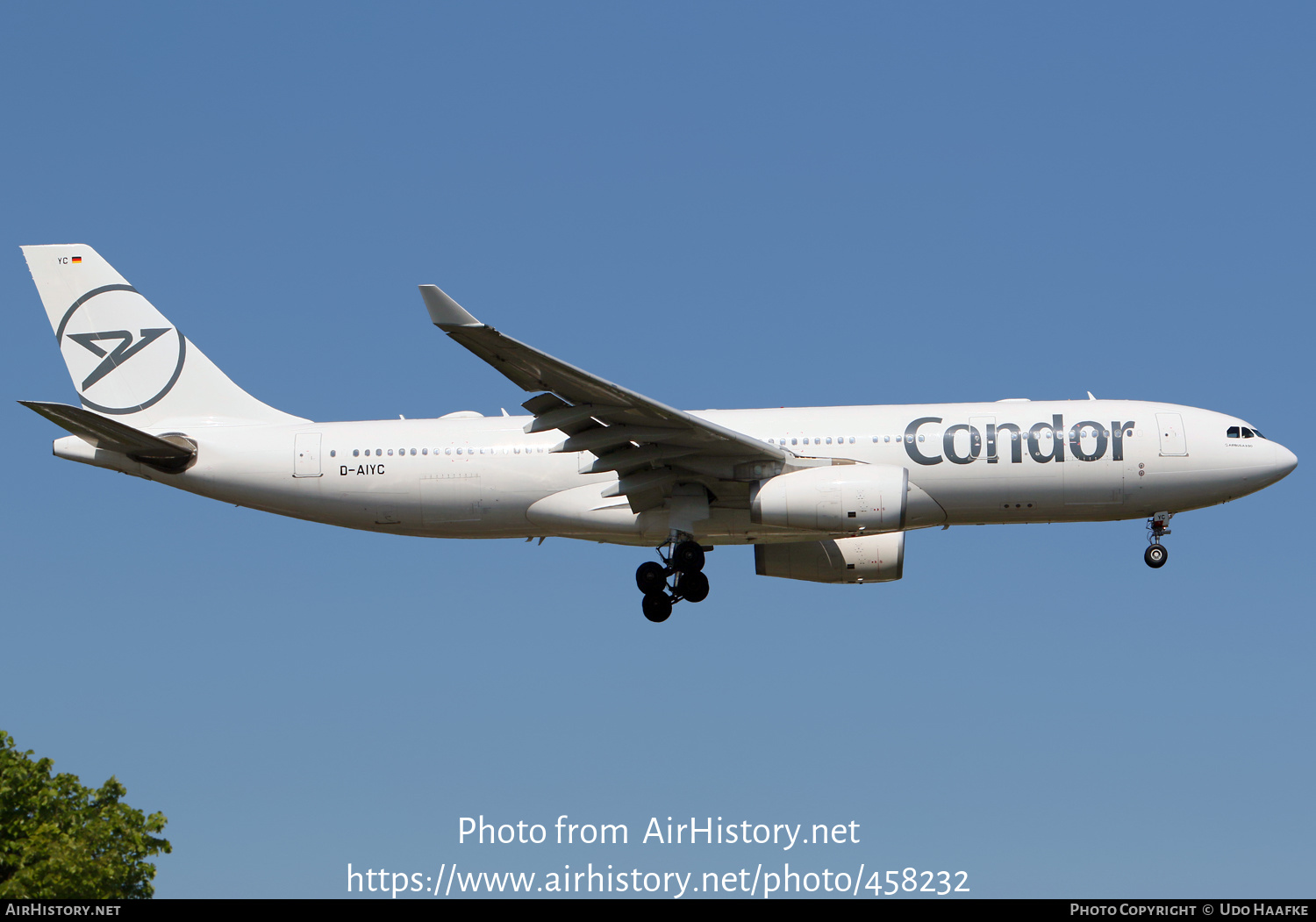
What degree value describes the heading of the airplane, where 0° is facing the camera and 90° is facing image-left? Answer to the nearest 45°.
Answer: approximately 270°
